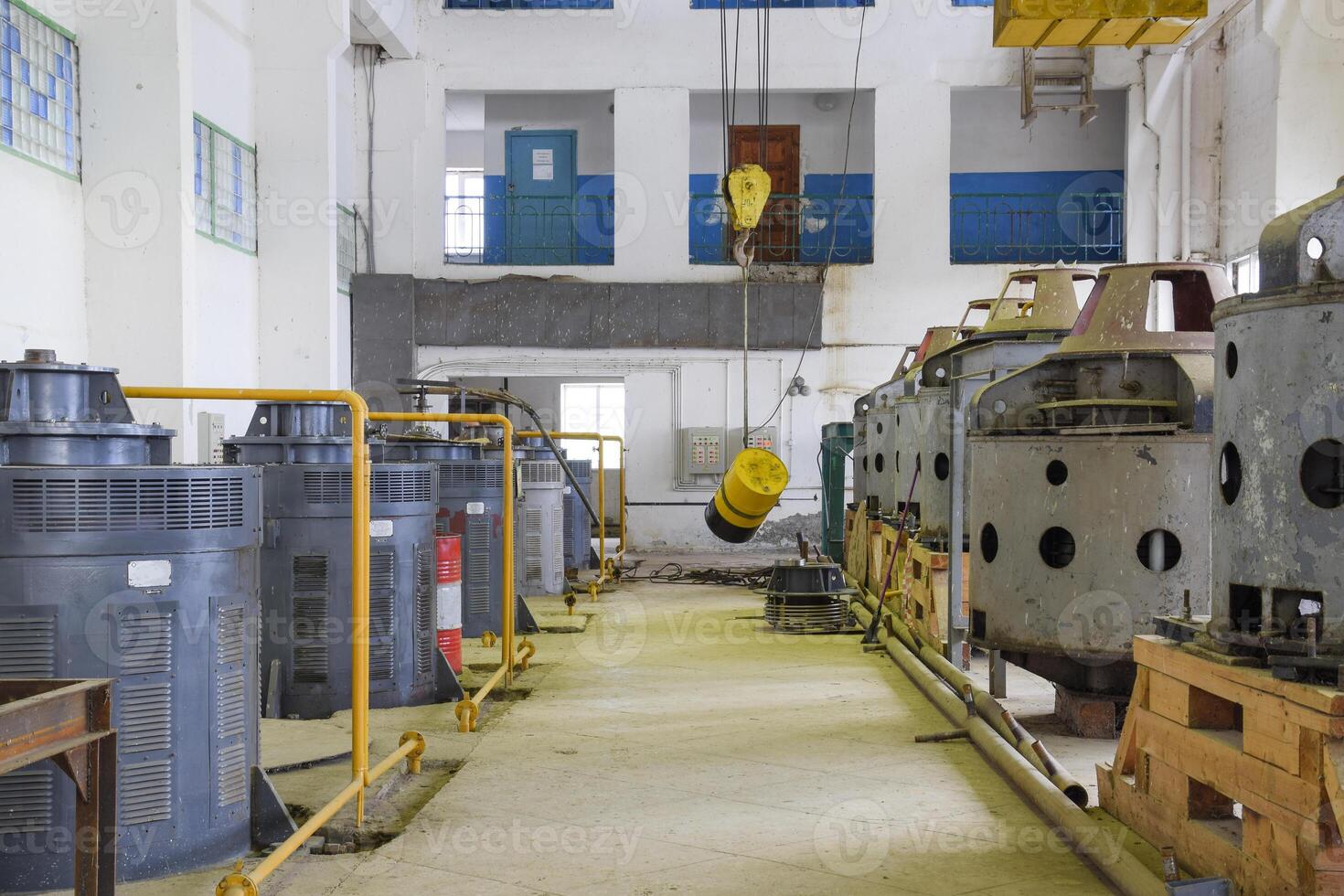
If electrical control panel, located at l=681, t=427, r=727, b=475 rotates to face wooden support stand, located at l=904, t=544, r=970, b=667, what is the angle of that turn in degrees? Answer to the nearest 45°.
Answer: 0° — it already faces it

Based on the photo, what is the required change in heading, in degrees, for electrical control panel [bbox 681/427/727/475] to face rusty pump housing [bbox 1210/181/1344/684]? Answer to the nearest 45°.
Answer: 0° — it already faces it

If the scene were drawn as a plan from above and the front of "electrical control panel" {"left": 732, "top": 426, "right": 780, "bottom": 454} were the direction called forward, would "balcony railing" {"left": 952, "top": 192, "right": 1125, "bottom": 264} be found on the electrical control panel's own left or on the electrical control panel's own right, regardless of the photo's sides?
on the electrical control panel's own left

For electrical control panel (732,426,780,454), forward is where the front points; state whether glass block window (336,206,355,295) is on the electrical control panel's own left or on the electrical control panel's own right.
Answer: on the electrical control panel's own right

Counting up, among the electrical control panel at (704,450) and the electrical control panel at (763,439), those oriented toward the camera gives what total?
2

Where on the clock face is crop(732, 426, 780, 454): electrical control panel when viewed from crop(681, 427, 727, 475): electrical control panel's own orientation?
crop(732, 426, 780, 454): electrical control panel is roughly at 9 o'clock from crop(681, 427, 727, 475): electrical control panel.

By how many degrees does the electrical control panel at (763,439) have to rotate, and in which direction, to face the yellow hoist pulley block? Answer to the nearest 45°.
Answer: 0° — it already faces it

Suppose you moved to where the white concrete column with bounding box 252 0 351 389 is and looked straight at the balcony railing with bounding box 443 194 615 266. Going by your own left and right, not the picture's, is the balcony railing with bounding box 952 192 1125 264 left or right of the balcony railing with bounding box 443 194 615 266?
right

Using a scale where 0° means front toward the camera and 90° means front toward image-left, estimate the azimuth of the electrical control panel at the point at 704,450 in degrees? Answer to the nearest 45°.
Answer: approximately 0°

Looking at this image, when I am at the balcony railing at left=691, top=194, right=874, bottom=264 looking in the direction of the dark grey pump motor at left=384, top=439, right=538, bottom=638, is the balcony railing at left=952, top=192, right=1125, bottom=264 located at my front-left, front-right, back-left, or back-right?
back-left
